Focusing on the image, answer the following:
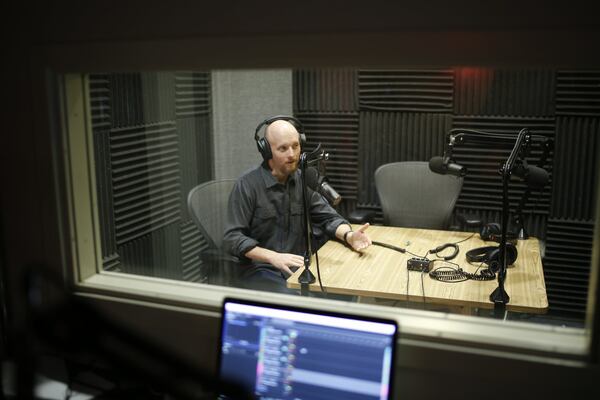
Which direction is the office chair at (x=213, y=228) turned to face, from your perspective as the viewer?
facing the viewer and to the right of the viewer

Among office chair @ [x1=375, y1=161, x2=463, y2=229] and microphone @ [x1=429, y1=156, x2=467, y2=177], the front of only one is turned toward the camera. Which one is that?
the office chair

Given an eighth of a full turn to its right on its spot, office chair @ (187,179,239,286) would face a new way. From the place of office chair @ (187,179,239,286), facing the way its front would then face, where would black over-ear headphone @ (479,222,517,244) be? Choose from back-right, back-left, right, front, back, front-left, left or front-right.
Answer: left

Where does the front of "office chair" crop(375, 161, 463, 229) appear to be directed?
toward the camera

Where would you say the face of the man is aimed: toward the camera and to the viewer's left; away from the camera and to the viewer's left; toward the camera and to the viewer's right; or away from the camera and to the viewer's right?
toward the camera and to the viewer's right

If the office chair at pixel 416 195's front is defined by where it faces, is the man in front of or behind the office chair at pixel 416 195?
in front

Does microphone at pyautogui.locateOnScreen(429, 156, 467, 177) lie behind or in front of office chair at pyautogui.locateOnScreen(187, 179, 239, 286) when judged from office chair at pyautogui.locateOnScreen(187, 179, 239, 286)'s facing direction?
in front

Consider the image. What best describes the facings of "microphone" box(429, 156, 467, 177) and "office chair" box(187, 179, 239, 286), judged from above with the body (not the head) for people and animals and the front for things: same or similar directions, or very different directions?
very different directions

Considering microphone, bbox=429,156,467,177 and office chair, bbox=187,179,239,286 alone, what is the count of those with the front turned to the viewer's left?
1

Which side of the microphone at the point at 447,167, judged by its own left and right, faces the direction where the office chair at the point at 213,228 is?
front

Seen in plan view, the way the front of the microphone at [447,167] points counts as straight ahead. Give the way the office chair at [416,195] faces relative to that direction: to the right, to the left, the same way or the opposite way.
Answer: to the left

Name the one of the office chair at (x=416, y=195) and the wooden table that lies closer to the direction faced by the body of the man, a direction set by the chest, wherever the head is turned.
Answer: the wooden table

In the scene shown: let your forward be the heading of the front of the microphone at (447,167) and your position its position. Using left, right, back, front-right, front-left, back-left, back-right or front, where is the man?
front

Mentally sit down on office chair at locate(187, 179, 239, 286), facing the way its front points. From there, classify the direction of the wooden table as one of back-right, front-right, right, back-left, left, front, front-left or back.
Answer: front

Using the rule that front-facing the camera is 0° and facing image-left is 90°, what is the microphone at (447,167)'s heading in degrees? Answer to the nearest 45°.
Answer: approximately 90°

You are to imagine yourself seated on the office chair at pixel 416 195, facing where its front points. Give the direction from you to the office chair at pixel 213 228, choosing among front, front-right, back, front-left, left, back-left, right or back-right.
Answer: front-right
